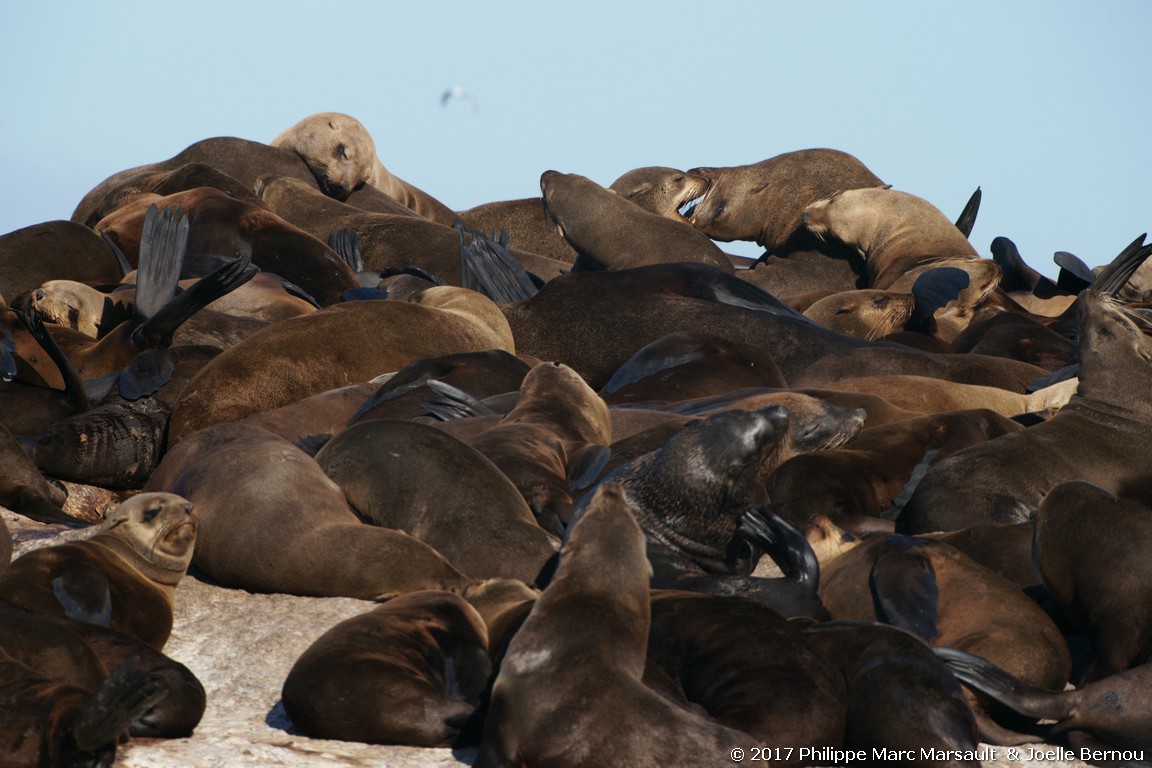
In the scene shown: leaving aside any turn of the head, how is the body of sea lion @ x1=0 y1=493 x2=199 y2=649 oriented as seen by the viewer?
to the viewer's right

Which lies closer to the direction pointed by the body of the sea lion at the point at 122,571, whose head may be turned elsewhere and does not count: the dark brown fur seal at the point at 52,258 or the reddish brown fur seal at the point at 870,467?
the reddish brown fur seal

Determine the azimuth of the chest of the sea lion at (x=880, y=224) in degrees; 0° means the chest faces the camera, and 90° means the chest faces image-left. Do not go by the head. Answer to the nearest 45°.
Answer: approximately 90°

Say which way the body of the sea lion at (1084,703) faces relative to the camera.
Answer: to the viewer's right

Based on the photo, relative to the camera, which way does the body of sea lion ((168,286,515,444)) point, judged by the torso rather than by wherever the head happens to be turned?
to the viewer's right

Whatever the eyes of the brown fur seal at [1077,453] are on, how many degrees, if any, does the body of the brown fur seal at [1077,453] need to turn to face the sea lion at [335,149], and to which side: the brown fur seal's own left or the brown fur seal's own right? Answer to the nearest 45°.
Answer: approximately 135° to the brown fur seal's own left

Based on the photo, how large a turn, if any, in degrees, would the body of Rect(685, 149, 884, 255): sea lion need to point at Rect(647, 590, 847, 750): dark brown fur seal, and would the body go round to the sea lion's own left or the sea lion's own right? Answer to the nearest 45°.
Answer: approximately 90° to the sea lion's own left

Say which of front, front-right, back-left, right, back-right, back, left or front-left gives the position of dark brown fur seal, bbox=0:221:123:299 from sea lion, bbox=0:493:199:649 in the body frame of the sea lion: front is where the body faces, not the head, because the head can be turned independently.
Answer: left

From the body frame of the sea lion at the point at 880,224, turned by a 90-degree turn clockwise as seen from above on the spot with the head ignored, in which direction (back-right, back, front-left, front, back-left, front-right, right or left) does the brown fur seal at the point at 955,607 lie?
back

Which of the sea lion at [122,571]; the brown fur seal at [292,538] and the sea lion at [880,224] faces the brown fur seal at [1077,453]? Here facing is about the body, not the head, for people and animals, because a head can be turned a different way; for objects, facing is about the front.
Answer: the sea lion at [122,571]

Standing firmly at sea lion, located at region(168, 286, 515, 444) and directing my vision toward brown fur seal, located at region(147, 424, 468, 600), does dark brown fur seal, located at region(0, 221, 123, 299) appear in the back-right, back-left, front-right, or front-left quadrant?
back-right

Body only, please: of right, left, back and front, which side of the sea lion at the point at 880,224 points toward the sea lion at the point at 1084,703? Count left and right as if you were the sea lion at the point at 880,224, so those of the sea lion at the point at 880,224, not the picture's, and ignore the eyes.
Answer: left

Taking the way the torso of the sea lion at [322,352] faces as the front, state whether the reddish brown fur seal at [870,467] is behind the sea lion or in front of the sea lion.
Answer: in front
